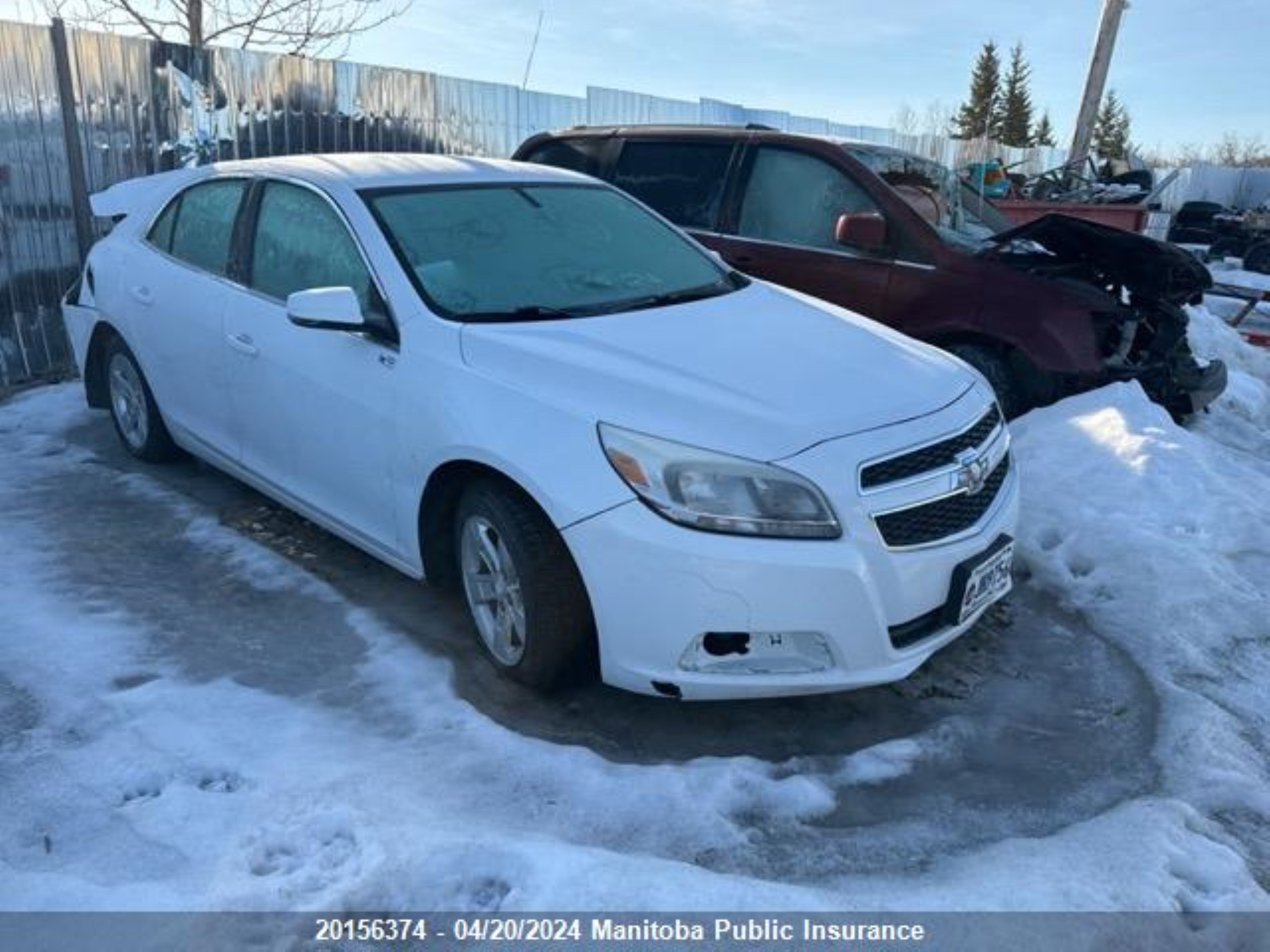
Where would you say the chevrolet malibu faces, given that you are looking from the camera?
facing the viewer and to the right of the viewer

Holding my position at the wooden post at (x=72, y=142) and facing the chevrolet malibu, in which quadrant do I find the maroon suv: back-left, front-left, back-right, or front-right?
front-left

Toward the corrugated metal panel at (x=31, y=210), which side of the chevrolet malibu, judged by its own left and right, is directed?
back

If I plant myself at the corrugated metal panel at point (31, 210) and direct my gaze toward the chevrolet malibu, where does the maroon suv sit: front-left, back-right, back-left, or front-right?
front-left

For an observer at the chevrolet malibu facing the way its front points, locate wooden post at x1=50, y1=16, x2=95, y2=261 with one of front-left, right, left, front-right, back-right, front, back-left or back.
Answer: back

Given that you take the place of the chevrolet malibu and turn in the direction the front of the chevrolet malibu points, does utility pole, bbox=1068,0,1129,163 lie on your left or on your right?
on your left

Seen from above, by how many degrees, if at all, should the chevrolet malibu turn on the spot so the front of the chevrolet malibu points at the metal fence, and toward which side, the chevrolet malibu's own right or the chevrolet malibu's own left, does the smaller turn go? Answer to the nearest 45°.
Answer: approximately 180°

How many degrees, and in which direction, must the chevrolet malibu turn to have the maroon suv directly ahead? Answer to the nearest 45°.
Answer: approximately 90° to its left

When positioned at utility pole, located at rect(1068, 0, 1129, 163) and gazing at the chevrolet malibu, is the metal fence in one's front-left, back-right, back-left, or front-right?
front-right
